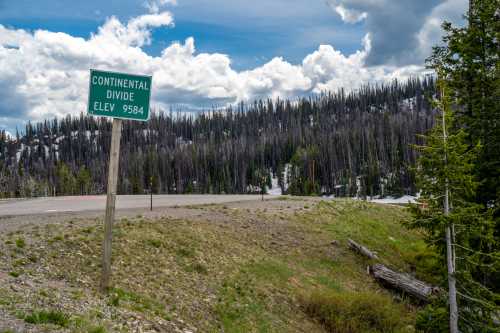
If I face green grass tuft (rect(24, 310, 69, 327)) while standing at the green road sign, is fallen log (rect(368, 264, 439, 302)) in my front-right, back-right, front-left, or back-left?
back-left

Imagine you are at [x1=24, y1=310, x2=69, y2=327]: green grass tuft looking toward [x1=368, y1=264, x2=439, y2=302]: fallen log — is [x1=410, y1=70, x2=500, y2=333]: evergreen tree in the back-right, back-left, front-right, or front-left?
front-right

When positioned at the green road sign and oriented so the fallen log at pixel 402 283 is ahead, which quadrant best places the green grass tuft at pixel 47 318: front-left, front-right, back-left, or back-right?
back-right

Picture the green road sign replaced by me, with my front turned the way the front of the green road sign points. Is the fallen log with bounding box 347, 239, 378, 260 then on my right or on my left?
on my left

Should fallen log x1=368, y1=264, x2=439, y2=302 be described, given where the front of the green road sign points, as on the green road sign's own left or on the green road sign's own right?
on the green road sign's own left

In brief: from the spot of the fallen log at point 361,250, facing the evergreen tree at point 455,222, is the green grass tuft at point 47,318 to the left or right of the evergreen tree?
right

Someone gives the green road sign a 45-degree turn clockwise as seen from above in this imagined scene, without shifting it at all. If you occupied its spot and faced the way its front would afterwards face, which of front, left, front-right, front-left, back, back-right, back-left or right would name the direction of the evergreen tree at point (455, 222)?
back-left

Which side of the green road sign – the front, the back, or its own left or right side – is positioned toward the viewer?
front
